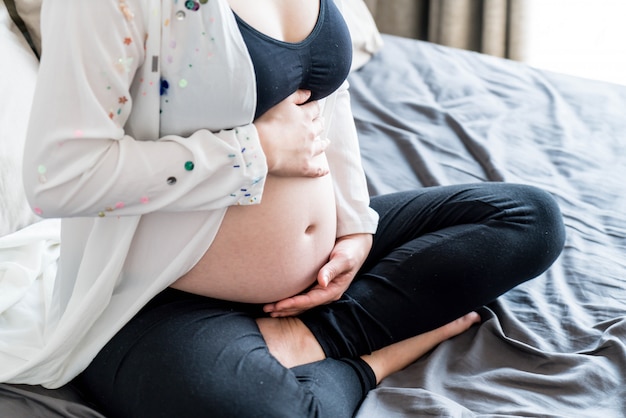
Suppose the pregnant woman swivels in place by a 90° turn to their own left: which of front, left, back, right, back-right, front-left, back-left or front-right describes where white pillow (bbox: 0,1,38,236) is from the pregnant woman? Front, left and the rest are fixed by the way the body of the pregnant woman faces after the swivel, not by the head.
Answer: left

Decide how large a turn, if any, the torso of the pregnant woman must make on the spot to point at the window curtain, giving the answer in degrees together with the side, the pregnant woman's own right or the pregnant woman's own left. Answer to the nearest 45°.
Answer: approximately 135° to the pregnant woman's own left

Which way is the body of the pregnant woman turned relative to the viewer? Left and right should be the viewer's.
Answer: facing the viewer and to the right of the viewer
